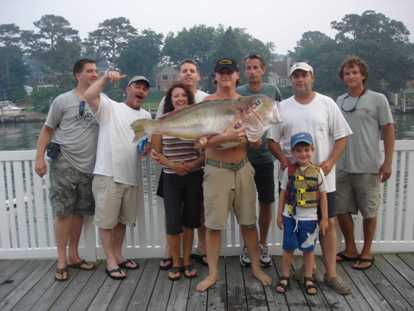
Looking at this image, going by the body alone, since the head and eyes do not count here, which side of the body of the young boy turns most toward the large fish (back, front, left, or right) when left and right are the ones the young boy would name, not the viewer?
right

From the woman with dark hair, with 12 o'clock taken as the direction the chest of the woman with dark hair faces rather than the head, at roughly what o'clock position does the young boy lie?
The young boy is roughly at 10 o'clock from the woman with dark hair.

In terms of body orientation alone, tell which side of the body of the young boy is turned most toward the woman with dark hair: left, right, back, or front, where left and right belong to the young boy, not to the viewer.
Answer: right

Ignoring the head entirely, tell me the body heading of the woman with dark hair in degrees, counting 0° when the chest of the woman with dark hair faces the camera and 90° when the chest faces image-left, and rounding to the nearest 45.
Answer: approximately 0°

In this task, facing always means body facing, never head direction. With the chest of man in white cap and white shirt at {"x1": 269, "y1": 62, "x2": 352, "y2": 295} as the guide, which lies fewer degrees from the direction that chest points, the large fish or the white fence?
the large fish

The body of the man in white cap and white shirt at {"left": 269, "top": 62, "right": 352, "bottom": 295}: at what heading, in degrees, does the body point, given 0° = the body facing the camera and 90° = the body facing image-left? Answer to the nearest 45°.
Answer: approximately 0°
